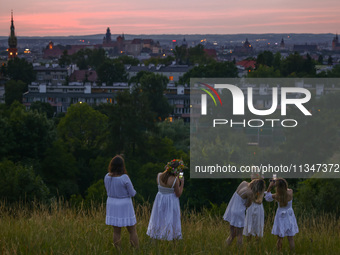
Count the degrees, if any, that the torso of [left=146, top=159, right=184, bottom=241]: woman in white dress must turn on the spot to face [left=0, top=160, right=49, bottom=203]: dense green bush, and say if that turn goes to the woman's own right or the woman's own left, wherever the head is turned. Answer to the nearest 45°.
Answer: approximately 45° to the woman's own left

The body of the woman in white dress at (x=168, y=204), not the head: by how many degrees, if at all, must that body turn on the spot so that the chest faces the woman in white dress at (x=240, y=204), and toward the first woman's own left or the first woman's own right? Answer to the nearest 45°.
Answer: approximately 45° to the first woman's own right

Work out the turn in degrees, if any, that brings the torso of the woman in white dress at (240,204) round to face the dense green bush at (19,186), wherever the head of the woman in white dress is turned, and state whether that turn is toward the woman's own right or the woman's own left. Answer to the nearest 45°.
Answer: approximately 90° to the woman's own left

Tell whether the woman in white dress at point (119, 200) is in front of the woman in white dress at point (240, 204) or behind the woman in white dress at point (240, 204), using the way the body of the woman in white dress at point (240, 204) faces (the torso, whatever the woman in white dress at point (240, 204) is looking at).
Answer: behind

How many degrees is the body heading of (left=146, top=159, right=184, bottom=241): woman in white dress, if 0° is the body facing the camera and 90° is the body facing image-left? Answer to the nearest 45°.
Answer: approximately 225°

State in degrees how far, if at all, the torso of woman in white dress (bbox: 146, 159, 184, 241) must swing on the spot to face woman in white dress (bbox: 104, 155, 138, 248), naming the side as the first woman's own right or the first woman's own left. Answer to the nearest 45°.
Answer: approximately 135° to the first woman's own left

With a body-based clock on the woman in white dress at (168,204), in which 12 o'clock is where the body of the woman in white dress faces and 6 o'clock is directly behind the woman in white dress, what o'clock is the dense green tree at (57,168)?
The dense green tree is roughly at 10 o'clock from the woman in white dress.

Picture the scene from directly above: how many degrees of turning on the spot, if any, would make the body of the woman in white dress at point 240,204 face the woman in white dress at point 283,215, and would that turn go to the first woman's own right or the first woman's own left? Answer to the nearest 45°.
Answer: approximately 45° to the first woman's own right

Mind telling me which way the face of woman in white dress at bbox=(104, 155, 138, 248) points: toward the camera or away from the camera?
away from the camera

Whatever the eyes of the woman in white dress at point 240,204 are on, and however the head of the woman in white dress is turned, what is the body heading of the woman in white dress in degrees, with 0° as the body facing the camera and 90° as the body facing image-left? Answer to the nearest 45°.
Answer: approximately 225°

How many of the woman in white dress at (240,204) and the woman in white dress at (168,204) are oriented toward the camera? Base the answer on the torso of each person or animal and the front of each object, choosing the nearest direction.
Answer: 0
